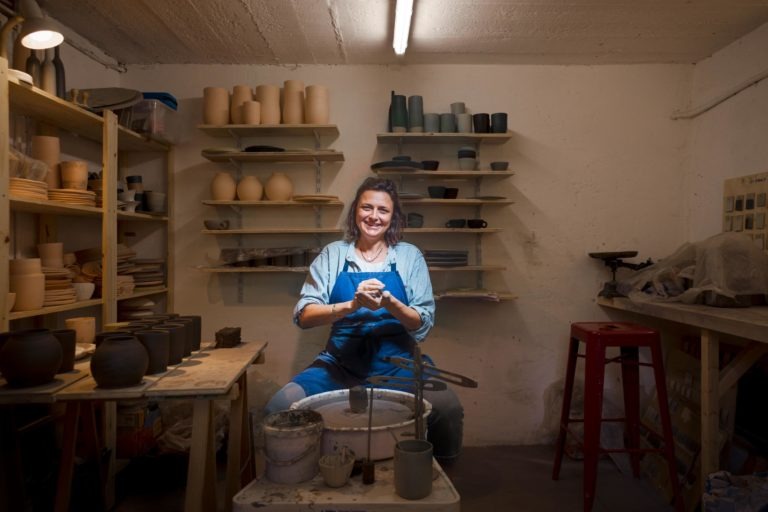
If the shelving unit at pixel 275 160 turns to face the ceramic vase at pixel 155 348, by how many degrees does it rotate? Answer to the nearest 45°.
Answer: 0° — it already faces it

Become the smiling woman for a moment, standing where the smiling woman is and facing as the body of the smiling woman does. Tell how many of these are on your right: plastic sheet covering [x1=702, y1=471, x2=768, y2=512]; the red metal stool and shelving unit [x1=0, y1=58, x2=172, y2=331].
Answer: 1

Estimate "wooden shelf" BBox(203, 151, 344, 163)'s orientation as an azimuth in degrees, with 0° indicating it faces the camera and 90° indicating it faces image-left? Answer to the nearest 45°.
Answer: approximately 0°

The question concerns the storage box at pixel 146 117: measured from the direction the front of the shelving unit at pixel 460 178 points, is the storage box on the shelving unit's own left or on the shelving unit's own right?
on the shelving unit's own right

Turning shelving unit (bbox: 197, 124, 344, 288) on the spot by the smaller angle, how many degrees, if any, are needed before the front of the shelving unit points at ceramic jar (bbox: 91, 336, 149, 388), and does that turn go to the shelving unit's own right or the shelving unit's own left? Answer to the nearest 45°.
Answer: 0° — it already faces it

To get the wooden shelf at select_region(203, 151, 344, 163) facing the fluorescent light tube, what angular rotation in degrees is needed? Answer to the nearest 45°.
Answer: approximately 45° to its left

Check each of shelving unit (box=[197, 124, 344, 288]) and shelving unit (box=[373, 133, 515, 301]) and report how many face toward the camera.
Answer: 2

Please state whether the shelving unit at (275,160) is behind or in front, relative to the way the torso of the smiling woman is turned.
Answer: behind

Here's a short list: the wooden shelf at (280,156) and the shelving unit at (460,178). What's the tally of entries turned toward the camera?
2
